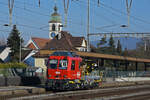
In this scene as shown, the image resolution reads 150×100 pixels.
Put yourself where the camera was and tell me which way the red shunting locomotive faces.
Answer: facing the viewer and to the left of the viewer
